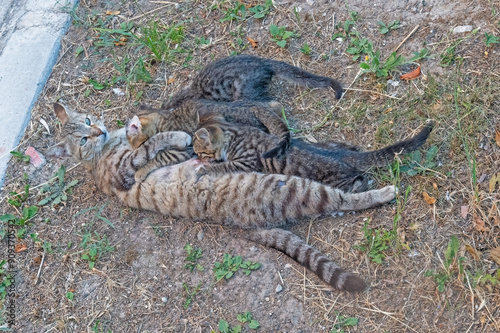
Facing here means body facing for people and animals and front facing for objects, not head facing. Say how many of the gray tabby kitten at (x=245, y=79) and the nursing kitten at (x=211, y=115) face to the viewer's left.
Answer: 2

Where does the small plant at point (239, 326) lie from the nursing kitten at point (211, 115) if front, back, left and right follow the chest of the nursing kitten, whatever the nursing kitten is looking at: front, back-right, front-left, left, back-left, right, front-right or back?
left

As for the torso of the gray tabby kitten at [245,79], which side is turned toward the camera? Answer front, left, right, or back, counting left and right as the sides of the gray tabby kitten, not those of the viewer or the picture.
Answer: left

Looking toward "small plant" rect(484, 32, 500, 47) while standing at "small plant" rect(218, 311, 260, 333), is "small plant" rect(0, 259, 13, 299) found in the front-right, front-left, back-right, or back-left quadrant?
back-left

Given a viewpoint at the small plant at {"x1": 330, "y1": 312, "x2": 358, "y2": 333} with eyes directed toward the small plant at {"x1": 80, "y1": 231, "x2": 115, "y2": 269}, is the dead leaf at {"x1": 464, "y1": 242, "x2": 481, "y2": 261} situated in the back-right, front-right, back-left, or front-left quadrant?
back-right

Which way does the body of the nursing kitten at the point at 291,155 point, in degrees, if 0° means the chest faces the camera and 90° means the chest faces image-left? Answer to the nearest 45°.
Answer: approximately 90°

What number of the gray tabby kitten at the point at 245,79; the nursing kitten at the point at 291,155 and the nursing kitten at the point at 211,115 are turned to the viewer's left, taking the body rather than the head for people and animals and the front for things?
3

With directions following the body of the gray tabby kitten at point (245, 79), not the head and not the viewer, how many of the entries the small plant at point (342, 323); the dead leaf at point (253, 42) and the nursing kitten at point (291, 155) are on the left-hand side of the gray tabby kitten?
2

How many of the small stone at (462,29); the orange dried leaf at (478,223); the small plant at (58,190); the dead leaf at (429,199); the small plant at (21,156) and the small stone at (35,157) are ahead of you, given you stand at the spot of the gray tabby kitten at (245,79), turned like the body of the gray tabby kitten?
3

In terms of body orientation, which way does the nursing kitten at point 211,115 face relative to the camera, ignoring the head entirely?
to the viewer's left

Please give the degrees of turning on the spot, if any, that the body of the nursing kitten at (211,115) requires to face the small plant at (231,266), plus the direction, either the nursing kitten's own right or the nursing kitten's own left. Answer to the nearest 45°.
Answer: approximately 90° to the nursing kitten's own left

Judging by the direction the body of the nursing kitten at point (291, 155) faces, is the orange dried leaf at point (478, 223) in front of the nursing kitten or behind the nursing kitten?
behind

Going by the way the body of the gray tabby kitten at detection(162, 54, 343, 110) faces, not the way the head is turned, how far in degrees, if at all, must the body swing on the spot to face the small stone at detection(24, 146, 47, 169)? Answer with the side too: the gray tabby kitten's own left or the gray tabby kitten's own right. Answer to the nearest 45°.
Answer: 0° — it already faces it

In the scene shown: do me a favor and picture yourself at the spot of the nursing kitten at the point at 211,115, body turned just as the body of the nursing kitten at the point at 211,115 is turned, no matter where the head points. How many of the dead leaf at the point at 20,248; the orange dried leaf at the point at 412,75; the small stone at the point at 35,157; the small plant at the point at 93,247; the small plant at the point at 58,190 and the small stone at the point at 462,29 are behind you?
2

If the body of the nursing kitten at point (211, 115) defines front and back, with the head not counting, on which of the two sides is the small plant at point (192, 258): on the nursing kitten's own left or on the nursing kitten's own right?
on the nursing kitten's own left

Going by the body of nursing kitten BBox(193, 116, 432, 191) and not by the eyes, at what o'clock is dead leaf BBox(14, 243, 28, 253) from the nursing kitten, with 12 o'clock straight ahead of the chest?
The dead leaf is roughly at 12 o'clock from the nursing kitten.

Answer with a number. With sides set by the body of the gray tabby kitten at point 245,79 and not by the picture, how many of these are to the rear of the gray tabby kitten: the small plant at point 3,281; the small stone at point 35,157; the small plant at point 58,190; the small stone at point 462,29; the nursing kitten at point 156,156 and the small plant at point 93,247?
1
